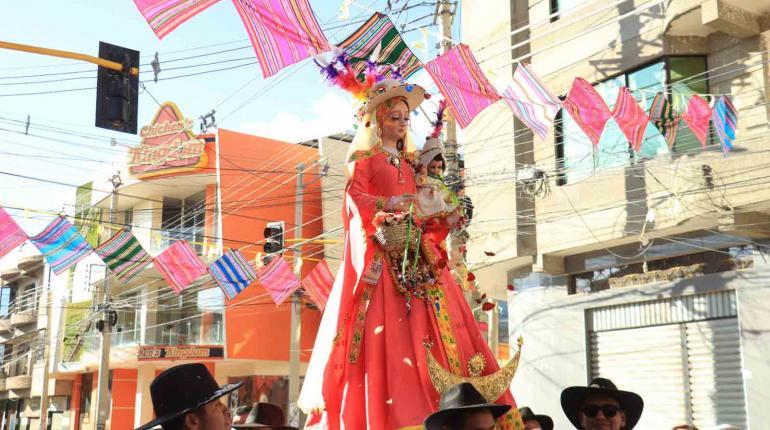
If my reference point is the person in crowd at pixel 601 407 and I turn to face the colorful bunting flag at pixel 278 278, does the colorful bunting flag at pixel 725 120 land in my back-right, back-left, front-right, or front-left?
front-right

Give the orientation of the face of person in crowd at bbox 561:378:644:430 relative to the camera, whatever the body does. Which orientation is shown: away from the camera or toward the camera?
toward the camera

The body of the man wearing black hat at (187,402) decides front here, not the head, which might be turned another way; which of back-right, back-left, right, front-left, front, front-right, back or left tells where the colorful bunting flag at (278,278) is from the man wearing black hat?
left

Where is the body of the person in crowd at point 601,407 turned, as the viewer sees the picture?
toward the camera

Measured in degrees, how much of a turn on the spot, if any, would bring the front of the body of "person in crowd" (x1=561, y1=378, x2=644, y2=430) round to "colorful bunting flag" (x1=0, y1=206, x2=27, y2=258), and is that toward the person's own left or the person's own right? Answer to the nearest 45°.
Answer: approximately 135° to the person's own right

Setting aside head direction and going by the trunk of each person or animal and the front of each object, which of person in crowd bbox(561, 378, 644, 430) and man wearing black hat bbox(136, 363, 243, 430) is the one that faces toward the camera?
the person in crowd
